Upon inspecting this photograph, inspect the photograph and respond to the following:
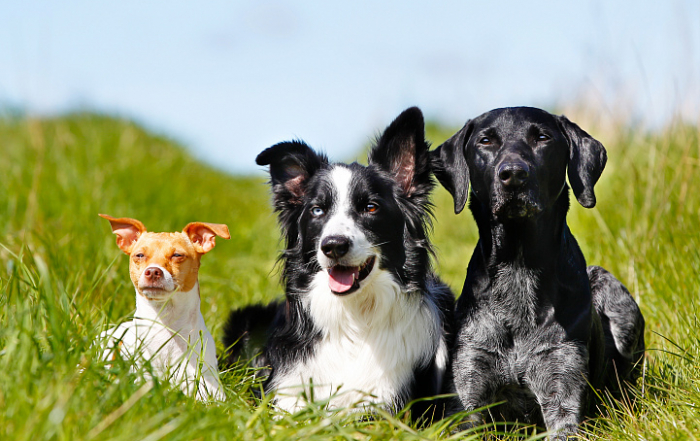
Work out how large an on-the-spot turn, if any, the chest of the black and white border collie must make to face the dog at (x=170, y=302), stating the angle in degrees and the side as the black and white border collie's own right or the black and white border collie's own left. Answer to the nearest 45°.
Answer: approximately 90° to the black and white border collie's own right

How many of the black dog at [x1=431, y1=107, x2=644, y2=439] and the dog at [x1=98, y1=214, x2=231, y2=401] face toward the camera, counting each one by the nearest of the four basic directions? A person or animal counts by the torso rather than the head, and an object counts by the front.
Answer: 2

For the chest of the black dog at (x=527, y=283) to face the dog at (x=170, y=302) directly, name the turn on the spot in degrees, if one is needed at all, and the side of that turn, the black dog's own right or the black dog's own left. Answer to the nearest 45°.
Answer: approximately 90° to the black dog's own right

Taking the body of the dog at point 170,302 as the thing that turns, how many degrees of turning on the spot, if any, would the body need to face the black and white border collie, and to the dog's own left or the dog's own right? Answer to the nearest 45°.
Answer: approximately 90° to the dog's own left

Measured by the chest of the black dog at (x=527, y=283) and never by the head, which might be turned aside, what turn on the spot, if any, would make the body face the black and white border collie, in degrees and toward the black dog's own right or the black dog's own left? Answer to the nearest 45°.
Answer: approximately 90° to the black dog's own right

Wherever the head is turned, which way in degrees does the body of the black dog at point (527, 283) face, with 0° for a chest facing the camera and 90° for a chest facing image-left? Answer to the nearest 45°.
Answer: approximately 0°

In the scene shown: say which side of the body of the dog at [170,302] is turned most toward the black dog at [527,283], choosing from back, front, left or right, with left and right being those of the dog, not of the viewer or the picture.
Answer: left

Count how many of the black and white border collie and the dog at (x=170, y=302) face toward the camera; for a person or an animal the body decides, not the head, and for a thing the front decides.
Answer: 2

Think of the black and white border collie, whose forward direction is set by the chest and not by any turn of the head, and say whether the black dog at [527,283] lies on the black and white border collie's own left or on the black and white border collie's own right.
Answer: on the black and white border collie's own left
